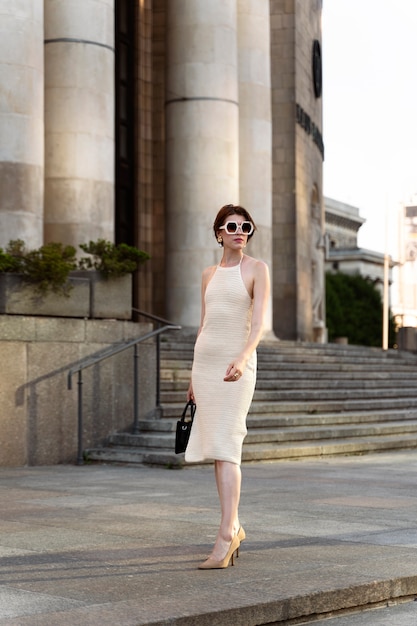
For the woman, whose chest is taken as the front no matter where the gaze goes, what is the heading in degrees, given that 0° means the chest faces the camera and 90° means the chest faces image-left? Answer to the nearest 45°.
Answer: approximately 45°

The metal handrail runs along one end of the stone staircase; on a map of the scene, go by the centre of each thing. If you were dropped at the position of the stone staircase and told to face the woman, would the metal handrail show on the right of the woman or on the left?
right

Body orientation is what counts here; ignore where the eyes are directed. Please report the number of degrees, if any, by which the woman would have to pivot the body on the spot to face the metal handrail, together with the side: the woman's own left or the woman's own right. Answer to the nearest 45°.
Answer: approximately 135° to the woman's own right

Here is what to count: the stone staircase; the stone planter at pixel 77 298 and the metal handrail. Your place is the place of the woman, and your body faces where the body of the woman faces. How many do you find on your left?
0

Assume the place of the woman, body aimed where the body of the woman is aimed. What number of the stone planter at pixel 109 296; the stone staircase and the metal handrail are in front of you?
0

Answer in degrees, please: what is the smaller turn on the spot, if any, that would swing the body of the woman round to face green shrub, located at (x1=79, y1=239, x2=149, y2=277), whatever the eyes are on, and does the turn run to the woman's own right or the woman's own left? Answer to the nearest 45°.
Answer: approximately 135° to the woman's own right

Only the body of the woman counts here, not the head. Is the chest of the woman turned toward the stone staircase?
no

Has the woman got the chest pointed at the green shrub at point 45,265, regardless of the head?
no

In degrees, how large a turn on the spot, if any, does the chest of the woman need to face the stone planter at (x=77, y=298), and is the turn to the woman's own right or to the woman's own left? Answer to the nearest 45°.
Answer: approximately 135° to the woman's own right
